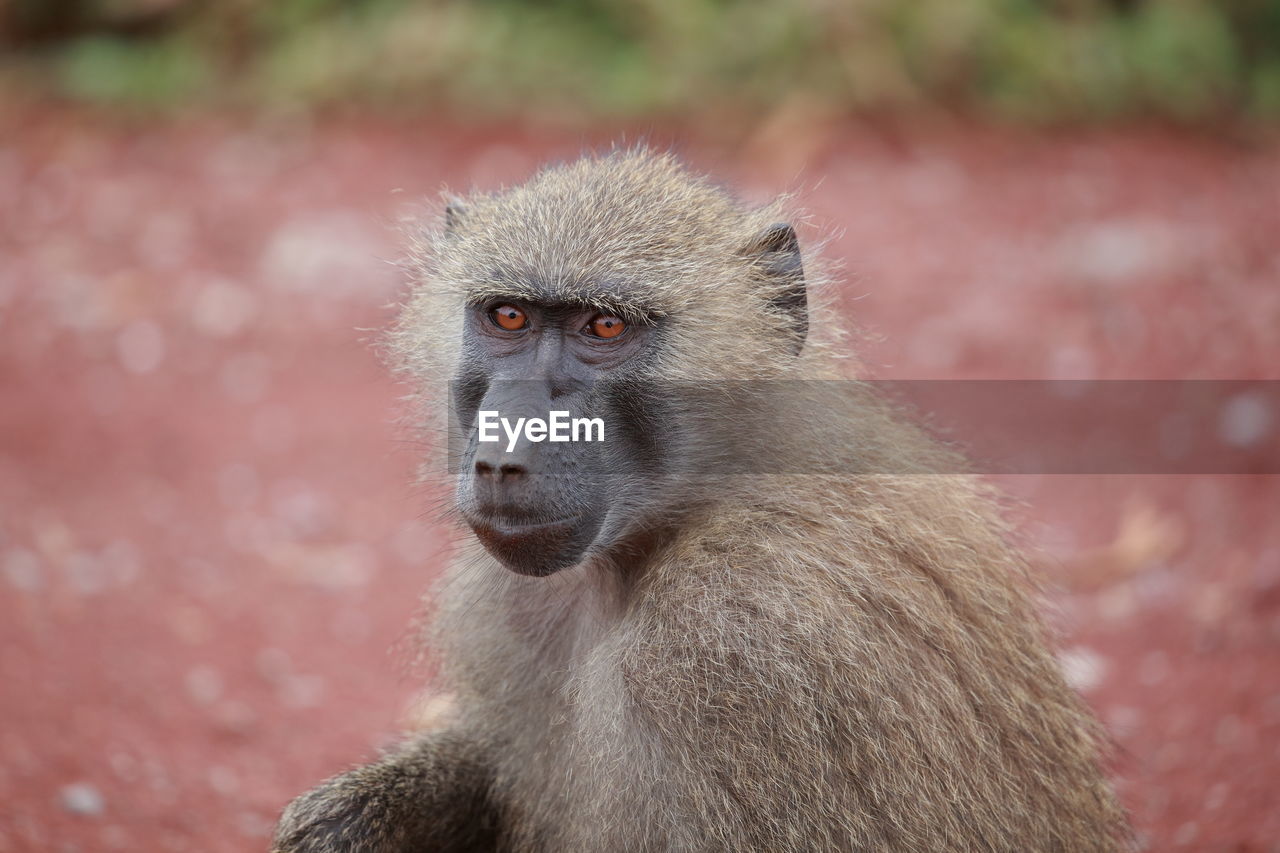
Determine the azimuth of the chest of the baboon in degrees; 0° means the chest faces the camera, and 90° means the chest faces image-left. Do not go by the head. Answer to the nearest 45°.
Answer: approximately 45°
